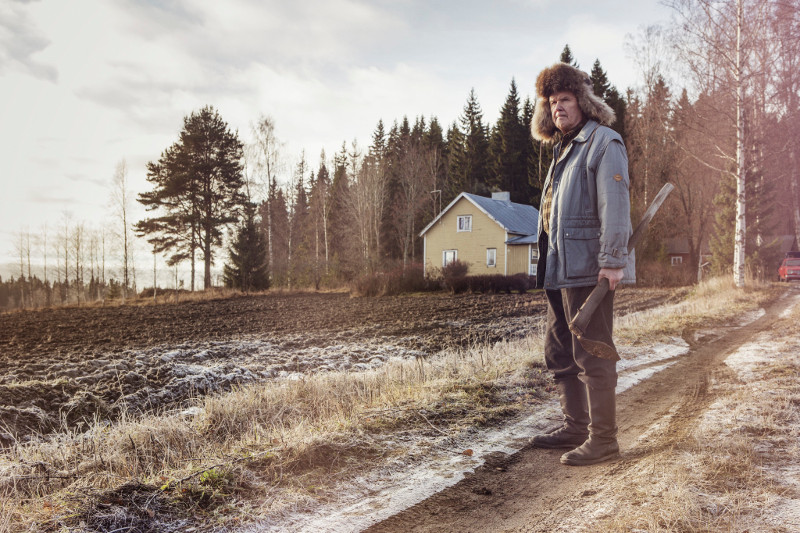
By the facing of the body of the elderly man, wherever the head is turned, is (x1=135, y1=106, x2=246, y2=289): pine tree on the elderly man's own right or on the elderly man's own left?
on the elderly man's own right

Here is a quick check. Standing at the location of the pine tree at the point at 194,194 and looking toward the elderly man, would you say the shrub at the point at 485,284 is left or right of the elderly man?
left

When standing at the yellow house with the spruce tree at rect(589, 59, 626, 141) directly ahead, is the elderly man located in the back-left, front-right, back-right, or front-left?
back-right

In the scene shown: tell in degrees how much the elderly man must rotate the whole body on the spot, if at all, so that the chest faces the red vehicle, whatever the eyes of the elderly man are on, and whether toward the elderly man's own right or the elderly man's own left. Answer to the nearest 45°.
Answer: approximately 135° to the elderly man's own right

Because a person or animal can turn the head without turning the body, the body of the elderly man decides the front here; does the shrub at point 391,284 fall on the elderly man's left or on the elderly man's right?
on the elderly man's right

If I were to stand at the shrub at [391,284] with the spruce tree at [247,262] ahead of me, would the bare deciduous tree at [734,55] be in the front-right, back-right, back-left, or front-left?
back-left

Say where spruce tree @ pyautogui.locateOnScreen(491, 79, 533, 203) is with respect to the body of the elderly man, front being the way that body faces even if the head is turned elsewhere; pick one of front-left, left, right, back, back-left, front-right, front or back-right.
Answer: back-right

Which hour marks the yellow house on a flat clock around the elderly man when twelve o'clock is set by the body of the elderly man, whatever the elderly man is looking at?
The yellow house is roughly at 4 o'clock from the elderly man.

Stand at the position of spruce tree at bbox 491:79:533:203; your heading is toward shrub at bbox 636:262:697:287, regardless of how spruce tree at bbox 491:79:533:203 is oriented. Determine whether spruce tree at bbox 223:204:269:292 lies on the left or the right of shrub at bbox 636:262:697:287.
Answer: right

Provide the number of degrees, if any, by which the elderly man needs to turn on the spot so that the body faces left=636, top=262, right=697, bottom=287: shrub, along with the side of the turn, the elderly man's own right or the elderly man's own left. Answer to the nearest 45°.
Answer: approximately 135° to the elderly man's own right

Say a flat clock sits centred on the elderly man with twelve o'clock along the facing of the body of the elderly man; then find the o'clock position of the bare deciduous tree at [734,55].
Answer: The bare deciduous tree is roughly at 5 o'clock from the elderly man.
